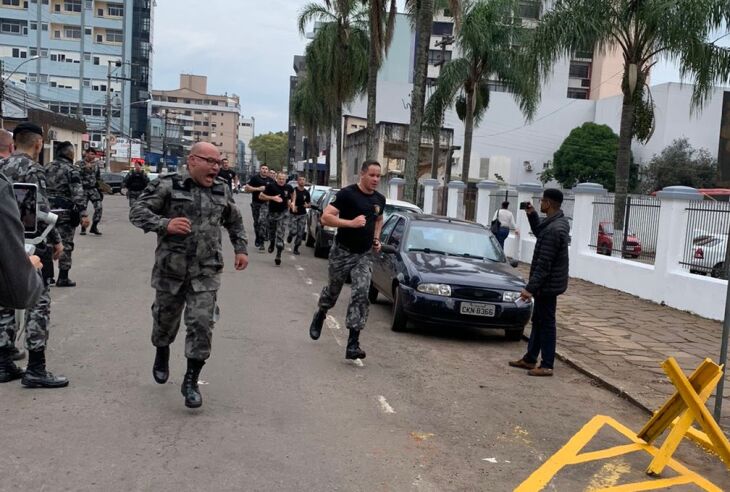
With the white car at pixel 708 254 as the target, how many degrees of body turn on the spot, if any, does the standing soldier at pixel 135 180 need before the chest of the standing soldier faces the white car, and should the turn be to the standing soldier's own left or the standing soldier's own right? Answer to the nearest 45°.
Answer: approximately 45° to the standing soldier's own left

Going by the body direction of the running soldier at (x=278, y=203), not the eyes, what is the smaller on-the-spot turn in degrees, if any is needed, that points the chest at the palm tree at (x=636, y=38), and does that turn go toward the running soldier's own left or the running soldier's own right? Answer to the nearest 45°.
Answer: approximately 90° to the running soldier's own left

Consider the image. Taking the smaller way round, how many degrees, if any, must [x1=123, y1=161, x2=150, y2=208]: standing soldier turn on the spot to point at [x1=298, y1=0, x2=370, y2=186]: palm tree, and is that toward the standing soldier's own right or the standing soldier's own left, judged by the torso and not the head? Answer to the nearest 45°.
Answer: approximately 135° to the standing soldier's own left

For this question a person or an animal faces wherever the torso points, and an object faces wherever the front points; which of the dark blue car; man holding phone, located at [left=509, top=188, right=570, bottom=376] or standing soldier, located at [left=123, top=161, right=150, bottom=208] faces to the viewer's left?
the man holding phone

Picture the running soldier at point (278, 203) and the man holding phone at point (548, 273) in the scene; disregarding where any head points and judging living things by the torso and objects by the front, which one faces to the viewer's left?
the man holding phone

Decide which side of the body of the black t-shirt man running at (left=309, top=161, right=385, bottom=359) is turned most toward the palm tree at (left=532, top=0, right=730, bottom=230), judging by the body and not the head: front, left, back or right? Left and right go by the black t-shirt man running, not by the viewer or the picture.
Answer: left

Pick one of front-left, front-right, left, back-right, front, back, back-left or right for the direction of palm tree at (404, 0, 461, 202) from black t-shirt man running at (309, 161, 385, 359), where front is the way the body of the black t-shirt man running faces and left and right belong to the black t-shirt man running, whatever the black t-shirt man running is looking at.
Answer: back-left

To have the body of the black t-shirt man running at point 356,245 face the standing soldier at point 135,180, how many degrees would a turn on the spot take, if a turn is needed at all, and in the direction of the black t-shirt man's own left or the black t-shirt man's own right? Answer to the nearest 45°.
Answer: approximately 180°

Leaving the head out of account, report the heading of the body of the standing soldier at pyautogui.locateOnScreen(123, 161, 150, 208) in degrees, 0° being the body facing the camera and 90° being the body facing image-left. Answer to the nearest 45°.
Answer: approximately 0°

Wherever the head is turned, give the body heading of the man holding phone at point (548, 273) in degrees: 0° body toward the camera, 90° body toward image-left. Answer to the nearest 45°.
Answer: approximately 90°

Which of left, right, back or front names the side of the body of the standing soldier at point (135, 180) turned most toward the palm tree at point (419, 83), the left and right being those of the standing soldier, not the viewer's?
left

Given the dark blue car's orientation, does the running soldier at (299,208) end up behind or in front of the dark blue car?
behind
